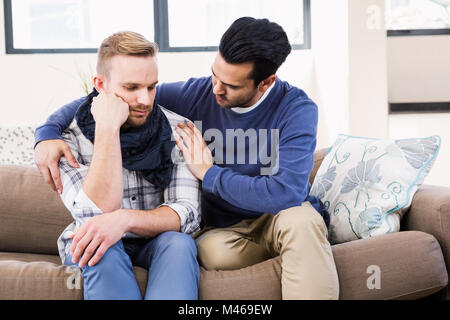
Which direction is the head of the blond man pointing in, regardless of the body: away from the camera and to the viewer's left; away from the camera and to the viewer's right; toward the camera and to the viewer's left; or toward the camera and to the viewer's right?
toward the camera and to the viewer's right

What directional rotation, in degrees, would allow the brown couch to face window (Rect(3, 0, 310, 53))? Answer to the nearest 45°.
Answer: approximately 180°

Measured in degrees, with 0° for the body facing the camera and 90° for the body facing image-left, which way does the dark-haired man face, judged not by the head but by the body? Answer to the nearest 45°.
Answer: approximately 45°

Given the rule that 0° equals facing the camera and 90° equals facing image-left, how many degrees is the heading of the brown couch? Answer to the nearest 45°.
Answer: approximately 0°

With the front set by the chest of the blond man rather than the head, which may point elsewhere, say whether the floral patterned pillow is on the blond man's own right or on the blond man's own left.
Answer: on the blond man's own left

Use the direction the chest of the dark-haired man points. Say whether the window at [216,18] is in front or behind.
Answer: behind

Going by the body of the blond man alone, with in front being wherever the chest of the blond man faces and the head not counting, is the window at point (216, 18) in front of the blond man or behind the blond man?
behind

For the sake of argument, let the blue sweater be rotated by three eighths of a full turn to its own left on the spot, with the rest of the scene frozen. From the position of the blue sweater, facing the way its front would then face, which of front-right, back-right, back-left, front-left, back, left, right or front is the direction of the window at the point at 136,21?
left

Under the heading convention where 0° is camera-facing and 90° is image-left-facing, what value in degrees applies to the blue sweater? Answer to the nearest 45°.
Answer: approximately 45°

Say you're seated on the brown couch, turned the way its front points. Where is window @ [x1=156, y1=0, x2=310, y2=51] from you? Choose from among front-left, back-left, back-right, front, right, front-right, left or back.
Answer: back

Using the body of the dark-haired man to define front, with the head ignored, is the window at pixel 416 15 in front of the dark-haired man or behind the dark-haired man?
behind
